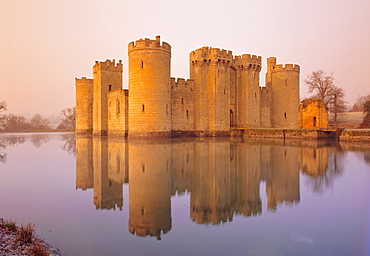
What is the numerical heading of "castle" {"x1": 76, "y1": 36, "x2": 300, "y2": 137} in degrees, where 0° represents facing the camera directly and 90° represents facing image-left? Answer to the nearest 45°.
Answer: approximately 315°
